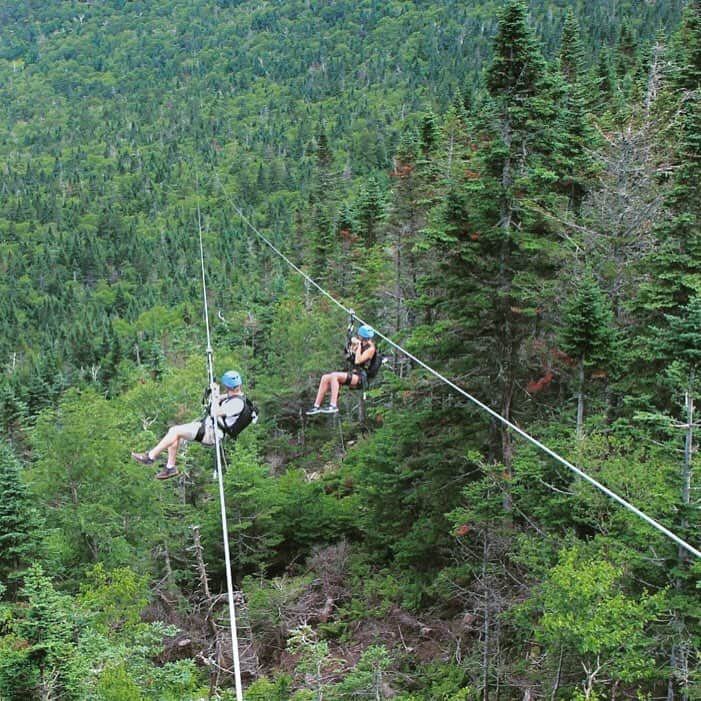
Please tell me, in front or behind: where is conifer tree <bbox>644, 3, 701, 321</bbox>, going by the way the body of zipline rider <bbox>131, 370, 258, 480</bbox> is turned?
behind

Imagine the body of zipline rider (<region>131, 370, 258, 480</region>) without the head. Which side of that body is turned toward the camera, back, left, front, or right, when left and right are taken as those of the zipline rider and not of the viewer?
left

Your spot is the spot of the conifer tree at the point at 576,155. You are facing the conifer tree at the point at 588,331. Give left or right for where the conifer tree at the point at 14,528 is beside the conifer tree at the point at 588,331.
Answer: right

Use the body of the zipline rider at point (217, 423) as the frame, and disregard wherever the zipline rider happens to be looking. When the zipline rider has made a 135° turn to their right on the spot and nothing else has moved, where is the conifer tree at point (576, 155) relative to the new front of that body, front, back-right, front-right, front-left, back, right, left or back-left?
front

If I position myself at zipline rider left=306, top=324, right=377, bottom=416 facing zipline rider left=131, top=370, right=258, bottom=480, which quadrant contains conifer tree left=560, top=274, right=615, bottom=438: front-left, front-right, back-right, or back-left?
back-left

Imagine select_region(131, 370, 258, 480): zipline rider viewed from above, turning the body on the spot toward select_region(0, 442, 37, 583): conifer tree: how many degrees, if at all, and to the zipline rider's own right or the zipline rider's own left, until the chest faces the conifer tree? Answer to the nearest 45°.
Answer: approximately 45° to the zipline rider's own right

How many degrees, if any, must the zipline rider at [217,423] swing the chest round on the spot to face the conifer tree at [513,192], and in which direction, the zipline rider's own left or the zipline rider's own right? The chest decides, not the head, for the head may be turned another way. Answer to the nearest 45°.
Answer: approximately 135° to the zipline rider's own right

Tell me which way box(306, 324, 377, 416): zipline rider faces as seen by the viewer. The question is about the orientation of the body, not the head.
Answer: to the viewer's left

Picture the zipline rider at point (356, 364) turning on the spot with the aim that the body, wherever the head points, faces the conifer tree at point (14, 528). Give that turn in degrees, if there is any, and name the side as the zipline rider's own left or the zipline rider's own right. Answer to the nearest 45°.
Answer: approximately 45° to the zipline rider's own right
